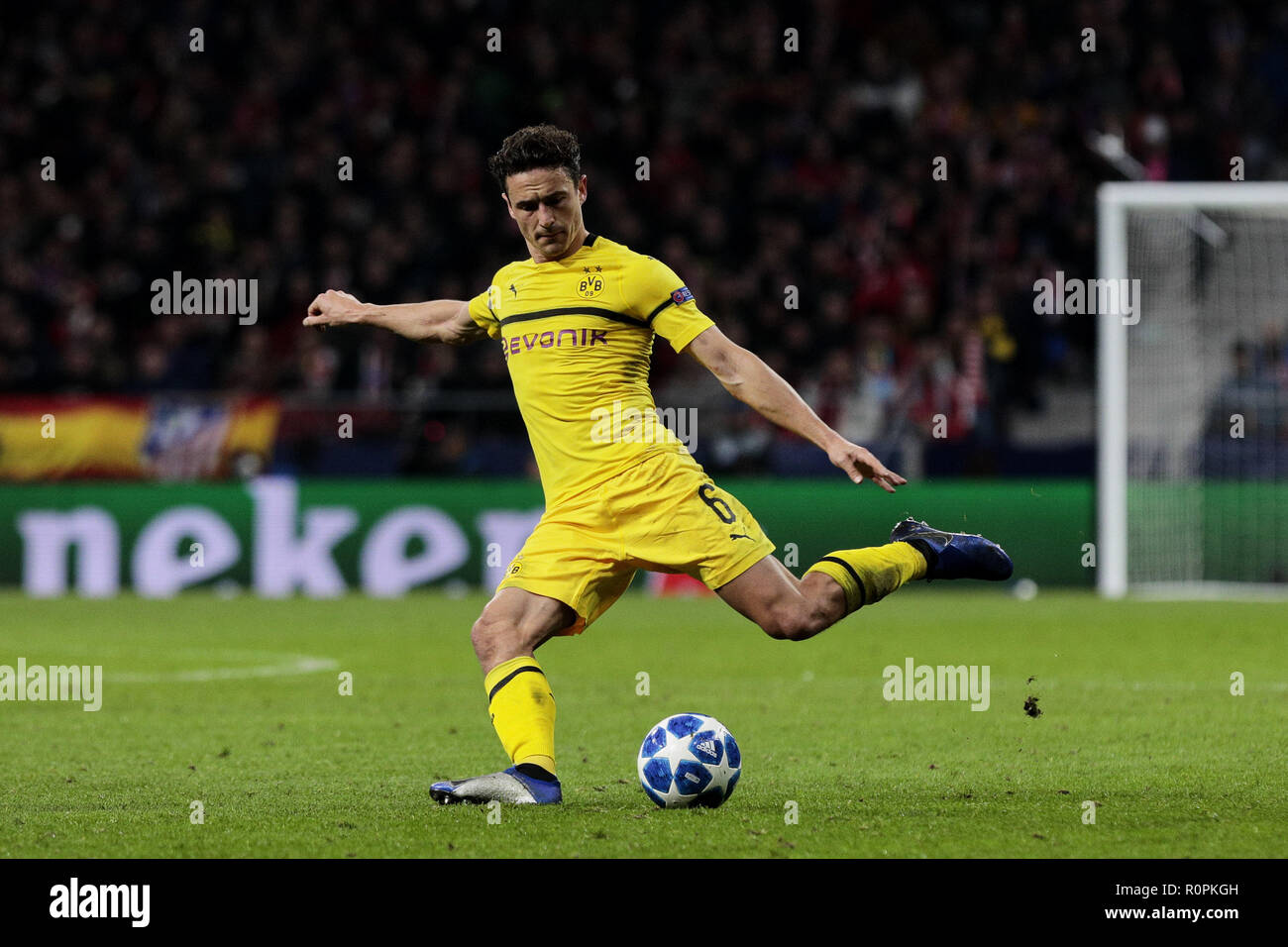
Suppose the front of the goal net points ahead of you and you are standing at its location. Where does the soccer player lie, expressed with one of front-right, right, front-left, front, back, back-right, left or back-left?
front

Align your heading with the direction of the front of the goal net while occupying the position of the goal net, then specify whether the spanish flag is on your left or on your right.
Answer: on your right

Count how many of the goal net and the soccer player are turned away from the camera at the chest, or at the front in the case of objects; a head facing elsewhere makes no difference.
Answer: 0

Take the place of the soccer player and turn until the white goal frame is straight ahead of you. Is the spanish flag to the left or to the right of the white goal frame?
left

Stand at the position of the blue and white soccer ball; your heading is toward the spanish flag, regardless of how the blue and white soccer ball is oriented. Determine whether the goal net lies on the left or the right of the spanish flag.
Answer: right

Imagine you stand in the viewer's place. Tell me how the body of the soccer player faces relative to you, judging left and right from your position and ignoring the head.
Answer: facing the viewer and to the left of the viewer

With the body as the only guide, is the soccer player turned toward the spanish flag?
no

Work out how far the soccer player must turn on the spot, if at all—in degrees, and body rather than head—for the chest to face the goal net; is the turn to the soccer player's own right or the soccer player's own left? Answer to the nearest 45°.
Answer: approximately 180°
